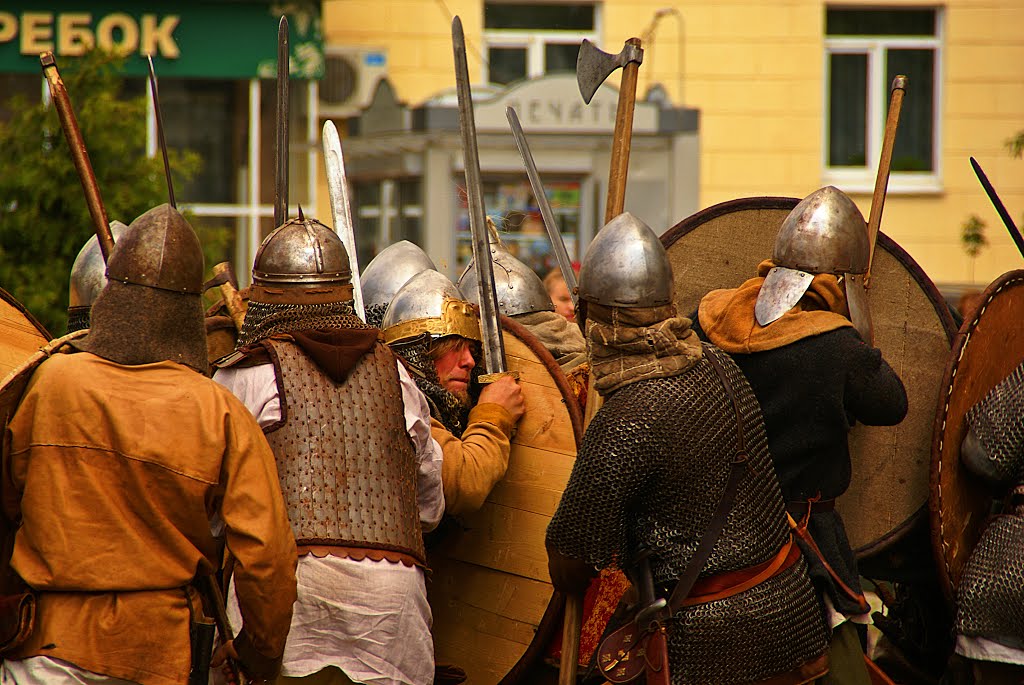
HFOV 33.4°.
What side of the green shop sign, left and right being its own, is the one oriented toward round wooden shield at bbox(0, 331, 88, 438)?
front

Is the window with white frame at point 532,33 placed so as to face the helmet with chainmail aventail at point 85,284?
yes

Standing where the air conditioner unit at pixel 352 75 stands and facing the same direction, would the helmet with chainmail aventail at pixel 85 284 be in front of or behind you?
in front

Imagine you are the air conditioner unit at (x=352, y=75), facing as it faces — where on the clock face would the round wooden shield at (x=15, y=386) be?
The round wooden shield is roughly at 12 o'clock from the air conditioner unit.

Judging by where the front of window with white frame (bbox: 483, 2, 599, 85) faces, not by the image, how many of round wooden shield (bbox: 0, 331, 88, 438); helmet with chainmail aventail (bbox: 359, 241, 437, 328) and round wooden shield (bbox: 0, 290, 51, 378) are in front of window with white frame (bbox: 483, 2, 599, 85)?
3

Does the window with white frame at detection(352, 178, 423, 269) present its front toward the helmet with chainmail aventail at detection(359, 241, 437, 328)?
yes
